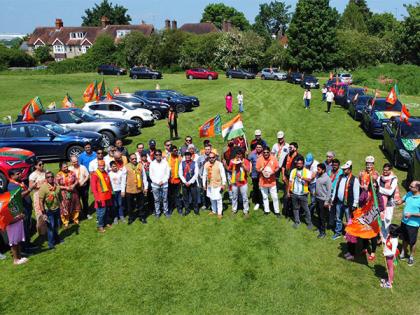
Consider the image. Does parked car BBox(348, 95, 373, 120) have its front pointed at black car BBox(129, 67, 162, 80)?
no

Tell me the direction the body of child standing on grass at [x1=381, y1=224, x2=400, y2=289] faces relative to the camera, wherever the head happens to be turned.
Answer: to the viewer's left

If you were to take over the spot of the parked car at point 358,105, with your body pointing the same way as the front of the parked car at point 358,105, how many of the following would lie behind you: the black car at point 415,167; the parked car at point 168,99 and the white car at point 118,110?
0

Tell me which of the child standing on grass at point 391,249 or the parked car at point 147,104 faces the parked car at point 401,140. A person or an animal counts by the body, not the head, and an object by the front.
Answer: the parked car at point 147,104

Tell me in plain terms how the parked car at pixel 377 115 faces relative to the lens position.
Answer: facing the viewer and to the left of the viewer

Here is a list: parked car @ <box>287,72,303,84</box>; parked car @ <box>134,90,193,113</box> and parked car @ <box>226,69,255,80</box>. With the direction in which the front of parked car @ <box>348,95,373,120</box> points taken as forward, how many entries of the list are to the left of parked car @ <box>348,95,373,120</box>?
0

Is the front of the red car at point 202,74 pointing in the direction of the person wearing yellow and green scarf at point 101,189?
no

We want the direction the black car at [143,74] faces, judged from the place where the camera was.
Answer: facing to the right of the viewer

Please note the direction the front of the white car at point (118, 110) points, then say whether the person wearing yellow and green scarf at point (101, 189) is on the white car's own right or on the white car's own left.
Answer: on the white car's own right

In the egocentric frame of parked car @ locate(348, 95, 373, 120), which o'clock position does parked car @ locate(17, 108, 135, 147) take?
parked car @ locate(17, 108, 135, 147) is roughly at 12 o'clock from parked car @ locate(348, 95, 373, 120).

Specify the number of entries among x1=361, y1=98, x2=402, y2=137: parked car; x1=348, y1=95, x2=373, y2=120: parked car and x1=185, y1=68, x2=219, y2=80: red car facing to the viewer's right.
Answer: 1

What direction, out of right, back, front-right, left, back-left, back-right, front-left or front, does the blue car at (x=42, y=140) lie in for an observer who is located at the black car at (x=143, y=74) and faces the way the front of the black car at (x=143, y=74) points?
right

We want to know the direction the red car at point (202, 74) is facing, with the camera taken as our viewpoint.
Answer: facing to the right of the viewer

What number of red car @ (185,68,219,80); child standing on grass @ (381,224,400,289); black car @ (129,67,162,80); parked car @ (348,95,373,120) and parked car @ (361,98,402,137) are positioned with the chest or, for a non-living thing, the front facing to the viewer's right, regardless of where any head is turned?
2

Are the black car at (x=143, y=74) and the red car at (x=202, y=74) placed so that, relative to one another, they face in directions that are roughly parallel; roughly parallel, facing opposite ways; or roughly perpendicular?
roughly parallel

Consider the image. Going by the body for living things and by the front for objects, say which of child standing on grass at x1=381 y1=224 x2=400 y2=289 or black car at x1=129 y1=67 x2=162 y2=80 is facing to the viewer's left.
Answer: the child standing on grass
